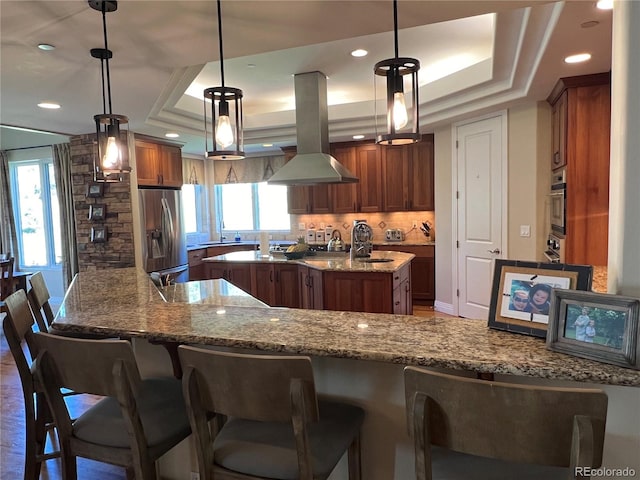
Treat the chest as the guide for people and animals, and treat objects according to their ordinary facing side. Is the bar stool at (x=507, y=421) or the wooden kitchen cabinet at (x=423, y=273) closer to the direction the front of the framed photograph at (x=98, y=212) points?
the bar stool

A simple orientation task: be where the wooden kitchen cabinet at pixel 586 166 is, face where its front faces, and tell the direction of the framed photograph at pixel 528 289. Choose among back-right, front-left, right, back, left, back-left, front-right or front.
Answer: left

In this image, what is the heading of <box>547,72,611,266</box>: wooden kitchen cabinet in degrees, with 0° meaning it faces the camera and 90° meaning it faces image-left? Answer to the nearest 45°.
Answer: approximately 90°

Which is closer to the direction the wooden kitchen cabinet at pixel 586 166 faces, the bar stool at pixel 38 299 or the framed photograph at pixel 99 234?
the framed photograph

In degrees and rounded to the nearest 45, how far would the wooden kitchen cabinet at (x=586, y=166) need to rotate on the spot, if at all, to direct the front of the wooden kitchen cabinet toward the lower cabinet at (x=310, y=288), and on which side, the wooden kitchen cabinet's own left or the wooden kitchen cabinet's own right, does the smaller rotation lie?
0° — it already faces it

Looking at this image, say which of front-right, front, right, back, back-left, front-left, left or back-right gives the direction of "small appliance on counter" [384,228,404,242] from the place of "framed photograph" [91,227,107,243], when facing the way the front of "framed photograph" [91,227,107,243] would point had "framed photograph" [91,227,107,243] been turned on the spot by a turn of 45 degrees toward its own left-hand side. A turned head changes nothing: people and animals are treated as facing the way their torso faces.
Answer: front-left
